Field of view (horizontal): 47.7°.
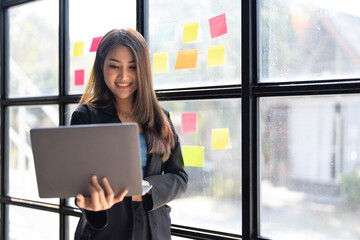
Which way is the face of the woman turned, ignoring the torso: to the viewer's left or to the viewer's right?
to the viewer's left

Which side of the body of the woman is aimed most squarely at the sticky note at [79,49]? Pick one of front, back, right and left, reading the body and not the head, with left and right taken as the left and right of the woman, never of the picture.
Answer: back

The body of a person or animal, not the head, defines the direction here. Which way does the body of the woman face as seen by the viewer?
toward the camera

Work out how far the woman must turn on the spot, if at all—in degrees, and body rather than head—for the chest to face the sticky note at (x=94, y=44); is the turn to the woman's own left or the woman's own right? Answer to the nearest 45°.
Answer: approximately 180°

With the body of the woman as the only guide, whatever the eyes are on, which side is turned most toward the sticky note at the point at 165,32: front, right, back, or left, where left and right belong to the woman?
back
